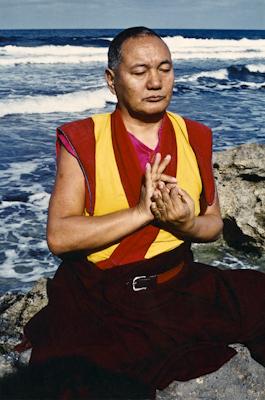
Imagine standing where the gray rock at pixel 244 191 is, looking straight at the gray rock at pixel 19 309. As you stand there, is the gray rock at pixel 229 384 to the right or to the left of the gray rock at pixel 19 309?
left

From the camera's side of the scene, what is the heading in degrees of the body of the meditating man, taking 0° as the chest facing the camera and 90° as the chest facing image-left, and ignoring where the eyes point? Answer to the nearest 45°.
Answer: approximately 315°

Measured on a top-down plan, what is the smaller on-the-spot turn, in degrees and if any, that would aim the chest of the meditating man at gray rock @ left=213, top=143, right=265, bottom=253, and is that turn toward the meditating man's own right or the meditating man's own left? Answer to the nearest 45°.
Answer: approximately 135° to the meditating man's own left
